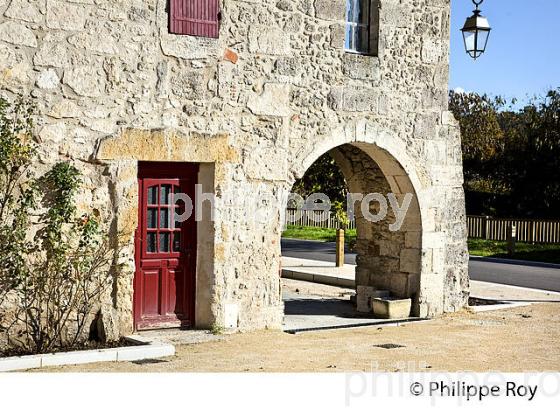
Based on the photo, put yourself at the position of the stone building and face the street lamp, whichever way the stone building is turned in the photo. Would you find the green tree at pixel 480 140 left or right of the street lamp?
left

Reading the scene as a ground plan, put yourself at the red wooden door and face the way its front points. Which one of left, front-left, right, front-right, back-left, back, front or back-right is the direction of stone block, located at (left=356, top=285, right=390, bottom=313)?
back-left

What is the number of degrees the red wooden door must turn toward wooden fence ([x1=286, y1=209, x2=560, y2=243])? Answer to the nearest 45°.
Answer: approximately 135° to its left

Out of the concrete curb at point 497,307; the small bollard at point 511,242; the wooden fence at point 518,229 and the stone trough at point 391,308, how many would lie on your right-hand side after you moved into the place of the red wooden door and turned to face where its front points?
0

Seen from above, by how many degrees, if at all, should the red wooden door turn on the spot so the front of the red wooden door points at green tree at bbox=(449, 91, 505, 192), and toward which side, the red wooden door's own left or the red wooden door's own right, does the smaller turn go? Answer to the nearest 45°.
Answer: approximately 135° to the red wooden door's own left

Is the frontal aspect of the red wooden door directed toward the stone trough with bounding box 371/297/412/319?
no

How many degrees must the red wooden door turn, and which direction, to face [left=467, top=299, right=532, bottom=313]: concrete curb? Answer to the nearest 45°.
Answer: approximately 135° to its left

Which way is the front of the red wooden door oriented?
toward the camera

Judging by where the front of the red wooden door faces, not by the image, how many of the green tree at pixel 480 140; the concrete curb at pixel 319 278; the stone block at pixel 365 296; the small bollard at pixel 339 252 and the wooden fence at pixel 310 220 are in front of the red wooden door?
0

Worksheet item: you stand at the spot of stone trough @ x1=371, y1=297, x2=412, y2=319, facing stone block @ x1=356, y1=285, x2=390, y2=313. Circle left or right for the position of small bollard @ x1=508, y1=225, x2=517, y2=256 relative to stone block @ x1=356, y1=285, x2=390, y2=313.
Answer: right

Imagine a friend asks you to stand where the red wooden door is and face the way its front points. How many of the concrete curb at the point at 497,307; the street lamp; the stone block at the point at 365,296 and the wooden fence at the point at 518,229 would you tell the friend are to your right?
0

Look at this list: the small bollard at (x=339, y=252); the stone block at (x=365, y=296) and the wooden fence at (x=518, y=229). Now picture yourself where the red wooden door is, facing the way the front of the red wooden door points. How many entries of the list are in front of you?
0

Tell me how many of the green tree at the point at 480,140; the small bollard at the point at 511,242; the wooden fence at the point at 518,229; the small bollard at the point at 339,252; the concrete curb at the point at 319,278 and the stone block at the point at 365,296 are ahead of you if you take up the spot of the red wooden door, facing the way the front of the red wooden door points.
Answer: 0

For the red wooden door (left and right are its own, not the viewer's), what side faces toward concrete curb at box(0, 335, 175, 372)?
front

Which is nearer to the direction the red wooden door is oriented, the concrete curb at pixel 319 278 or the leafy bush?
the leafy bush

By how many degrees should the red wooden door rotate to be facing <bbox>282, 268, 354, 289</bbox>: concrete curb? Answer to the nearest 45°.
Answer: approximately 135° to its left

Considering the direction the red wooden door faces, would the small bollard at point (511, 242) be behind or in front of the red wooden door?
behind
